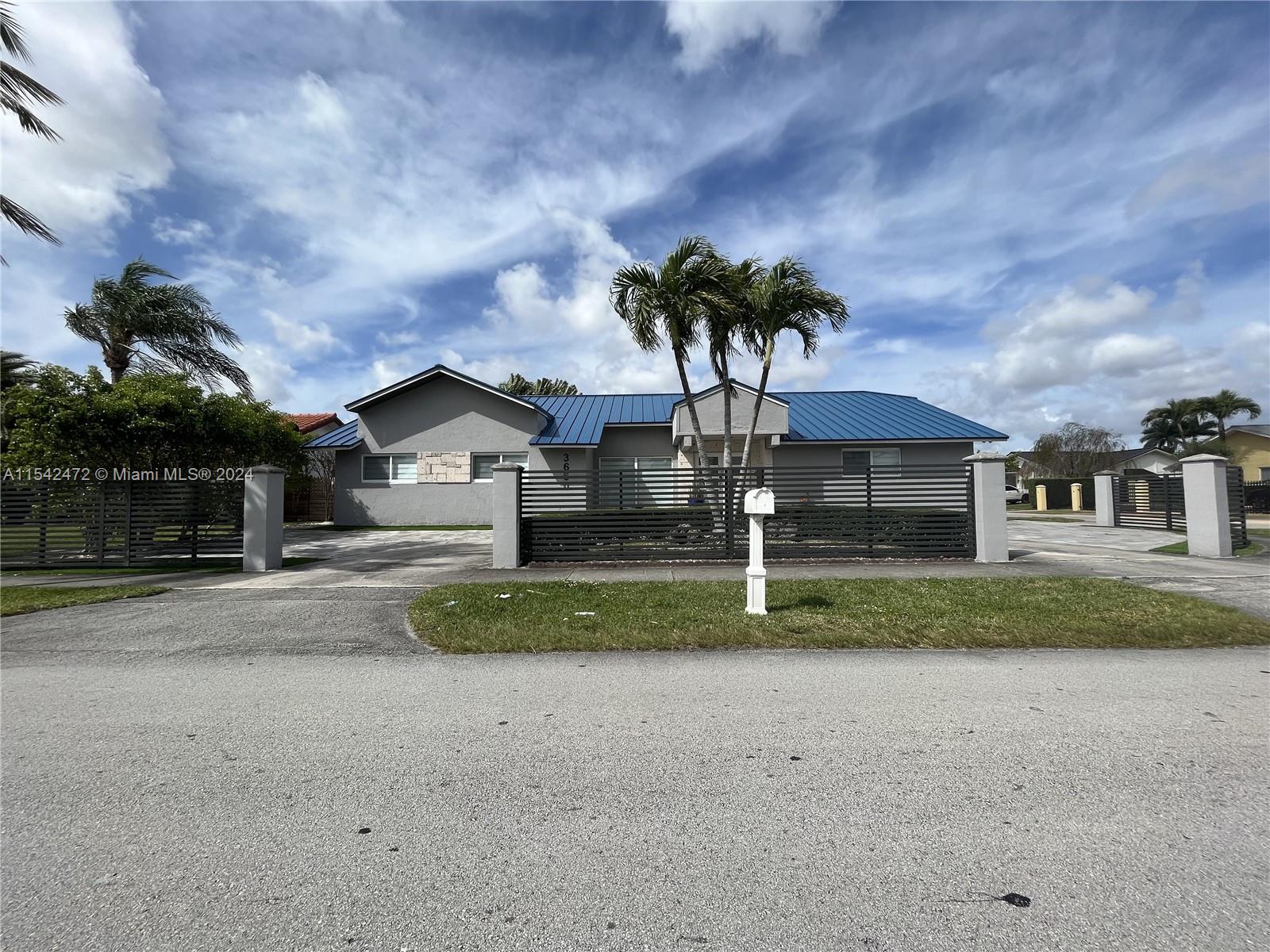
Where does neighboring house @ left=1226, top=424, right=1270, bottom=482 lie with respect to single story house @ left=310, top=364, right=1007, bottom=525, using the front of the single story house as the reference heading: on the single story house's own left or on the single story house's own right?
on the single story house's own left

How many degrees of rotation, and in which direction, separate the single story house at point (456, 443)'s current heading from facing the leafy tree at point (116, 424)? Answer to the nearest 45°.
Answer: approximately 45° to its right

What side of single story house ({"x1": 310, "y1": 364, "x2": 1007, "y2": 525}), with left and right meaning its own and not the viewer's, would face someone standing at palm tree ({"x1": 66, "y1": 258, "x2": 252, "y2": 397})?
right

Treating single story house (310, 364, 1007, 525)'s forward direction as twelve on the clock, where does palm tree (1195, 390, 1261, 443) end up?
The palm tree is roughly at 8 o'clock from the single story house.

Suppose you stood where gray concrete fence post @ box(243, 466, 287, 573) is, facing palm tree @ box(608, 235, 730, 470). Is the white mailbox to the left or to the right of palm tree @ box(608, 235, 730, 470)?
right

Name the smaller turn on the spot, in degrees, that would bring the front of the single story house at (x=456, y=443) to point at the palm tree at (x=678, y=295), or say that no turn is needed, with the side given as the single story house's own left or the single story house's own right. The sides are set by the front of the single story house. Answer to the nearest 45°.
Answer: approximately 45° to the single story house's own left

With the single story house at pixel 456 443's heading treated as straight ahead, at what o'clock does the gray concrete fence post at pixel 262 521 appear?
The gray concrete fence post is roughly at 12 o'clock from the single story house.

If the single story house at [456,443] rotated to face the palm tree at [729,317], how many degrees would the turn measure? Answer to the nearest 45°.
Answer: approximately 45° to its left

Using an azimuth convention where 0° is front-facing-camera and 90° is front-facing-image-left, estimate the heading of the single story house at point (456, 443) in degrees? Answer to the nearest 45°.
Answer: approximately 0°

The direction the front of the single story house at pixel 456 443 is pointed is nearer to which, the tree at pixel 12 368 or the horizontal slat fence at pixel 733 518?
the horizontal slat fence

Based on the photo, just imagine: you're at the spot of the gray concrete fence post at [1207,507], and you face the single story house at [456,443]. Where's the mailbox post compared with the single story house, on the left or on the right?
left

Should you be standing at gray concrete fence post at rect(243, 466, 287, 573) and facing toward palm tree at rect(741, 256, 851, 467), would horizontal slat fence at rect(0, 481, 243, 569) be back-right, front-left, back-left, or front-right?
back-left
